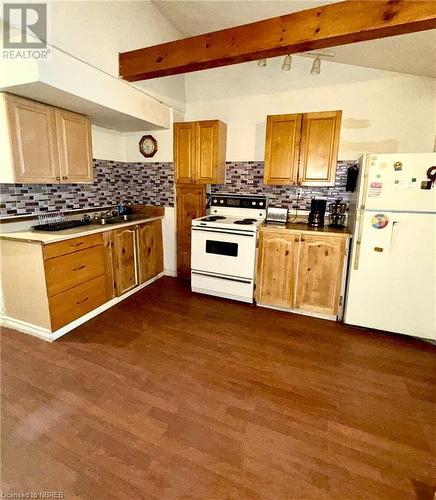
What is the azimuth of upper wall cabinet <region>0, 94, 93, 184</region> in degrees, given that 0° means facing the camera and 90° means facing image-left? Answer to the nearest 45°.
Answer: approximately 315°

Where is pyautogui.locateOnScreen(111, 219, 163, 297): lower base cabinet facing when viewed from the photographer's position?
facing the viewer and to the right of the viewer

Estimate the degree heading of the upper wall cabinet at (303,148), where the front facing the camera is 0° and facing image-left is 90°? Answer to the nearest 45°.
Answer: approximately 0°

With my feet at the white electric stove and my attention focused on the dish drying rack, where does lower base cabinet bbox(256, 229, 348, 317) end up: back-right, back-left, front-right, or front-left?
back-left
